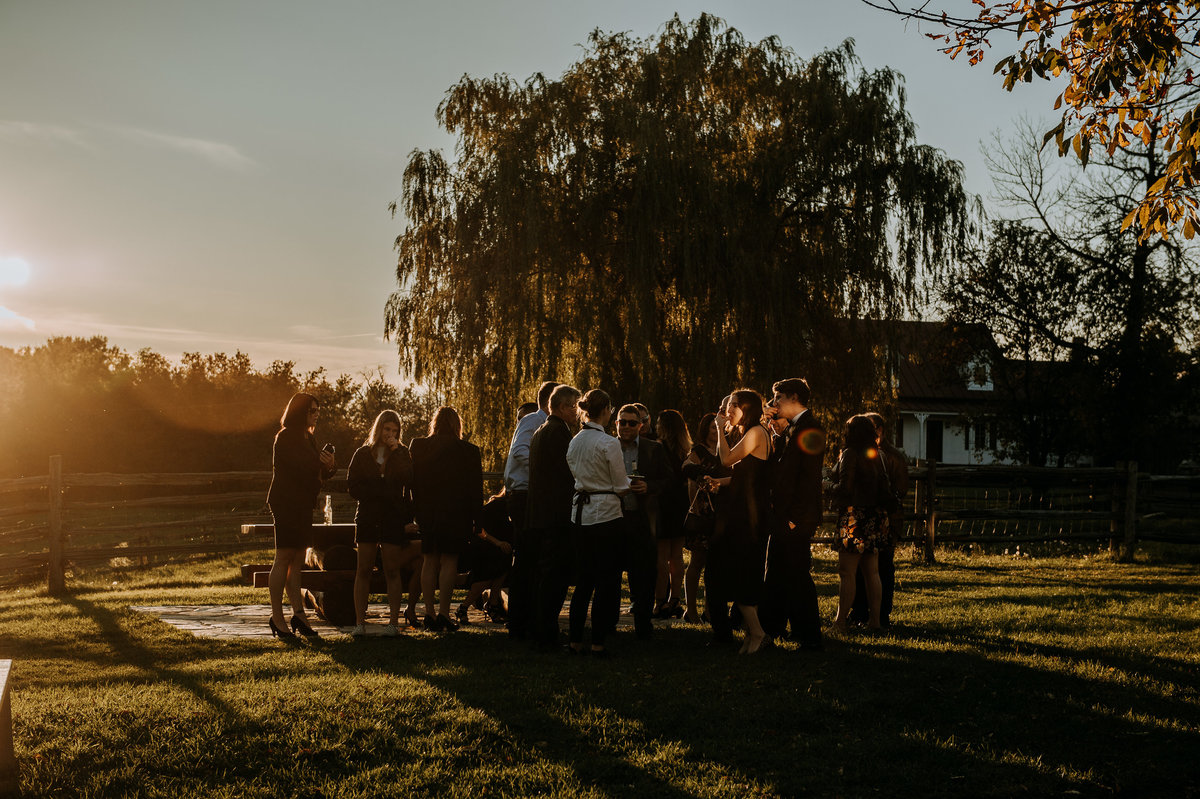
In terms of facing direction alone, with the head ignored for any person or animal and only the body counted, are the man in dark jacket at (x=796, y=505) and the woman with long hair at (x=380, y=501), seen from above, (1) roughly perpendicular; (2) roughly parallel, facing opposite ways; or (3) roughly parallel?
roughly perpendicular

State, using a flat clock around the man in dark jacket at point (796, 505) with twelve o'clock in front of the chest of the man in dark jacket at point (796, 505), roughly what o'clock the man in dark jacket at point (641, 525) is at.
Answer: the man in dark jacket at point (641, 525) is roughly at 1 o'clock from the man in dark jacket at point (796, 505).

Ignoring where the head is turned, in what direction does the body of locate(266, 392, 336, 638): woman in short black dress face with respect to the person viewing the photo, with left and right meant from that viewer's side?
facing to the right of the viewer

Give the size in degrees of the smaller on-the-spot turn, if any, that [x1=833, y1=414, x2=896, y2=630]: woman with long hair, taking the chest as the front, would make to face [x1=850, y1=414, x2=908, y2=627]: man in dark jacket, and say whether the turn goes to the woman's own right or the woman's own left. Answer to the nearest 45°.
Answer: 0° — they already face them

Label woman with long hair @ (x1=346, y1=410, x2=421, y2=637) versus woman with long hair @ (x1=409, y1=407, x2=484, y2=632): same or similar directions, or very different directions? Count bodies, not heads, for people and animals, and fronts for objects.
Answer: very different directions

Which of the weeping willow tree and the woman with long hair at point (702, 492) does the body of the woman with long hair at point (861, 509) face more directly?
the weeping willow tree

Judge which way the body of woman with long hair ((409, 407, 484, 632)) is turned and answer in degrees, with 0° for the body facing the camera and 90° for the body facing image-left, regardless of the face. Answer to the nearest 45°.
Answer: approximately 180°

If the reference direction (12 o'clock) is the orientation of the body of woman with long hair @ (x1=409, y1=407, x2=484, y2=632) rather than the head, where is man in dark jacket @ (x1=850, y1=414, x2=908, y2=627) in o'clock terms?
The man in dark jacket is roughly at 3 o'clock from the woman with long hair.

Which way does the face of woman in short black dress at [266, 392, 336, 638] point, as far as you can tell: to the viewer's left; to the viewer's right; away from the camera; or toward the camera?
to the viewer's right

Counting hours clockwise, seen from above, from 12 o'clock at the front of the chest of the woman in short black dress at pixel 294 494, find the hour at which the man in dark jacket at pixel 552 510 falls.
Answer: The man in dark jacket is roughly at 1 o'clock from the woman in short black dress.

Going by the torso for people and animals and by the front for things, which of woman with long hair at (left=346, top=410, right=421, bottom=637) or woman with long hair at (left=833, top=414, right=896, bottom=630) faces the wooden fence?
woman with long hair at (left=833, top=414, right=896, bottom=630)

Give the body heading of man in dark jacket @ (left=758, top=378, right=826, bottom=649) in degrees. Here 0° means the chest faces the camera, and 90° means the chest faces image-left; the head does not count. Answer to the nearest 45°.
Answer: approximately 90°

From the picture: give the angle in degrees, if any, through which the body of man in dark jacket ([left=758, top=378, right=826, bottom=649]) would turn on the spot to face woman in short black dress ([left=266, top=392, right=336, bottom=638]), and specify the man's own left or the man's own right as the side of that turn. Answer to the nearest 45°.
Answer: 0° — they already face them

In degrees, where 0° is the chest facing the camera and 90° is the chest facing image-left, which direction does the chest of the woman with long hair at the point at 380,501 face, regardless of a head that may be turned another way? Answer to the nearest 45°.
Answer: approximately 0°

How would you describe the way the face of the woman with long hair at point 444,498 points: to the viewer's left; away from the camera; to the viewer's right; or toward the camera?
away from the camera

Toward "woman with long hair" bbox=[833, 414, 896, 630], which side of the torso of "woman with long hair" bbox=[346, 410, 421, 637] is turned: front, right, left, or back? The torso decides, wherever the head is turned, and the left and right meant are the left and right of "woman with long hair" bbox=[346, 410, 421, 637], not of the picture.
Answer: left

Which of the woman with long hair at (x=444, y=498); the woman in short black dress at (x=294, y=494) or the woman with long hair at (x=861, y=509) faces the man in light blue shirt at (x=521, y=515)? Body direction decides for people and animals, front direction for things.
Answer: the woman in short black dress

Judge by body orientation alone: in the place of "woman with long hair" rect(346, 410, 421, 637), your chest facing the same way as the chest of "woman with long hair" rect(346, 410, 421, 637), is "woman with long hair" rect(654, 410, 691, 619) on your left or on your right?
on your left

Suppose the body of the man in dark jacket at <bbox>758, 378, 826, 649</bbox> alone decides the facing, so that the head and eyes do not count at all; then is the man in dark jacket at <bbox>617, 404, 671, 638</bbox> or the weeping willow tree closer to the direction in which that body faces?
the man in dark jacket
